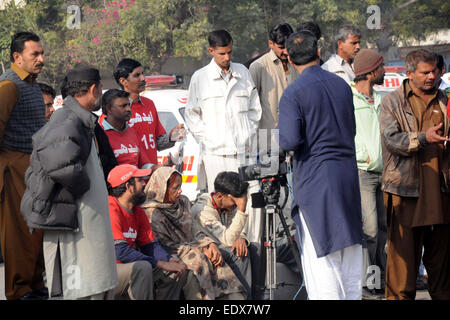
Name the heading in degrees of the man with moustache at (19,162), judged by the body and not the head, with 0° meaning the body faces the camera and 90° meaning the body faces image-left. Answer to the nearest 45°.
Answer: approximately 315°

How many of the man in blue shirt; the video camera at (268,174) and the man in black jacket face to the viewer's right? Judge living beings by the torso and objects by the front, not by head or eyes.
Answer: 1

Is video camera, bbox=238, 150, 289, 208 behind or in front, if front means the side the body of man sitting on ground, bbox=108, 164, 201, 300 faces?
in front

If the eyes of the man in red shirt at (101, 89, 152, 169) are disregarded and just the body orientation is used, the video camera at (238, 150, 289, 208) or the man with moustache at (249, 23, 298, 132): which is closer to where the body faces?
the video camera

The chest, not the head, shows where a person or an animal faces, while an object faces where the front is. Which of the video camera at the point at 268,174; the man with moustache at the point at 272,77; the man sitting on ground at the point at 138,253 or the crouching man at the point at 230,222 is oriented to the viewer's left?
the video camera

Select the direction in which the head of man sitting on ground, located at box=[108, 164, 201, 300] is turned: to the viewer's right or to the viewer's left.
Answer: to the viewer's right

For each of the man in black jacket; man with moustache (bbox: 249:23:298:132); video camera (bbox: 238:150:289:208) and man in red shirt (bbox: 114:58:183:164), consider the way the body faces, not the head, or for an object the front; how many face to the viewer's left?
1

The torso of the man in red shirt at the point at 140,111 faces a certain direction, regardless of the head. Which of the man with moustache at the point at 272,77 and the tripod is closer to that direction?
the tripod

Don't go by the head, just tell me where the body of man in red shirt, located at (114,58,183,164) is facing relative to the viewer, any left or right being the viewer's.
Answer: facing the viewer and to the right of the viewer

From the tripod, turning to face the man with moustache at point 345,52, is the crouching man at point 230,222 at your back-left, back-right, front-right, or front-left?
front-left

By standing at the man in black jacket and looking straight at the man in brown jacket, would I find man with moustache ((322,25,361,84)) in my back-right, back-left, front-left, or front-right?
front-left

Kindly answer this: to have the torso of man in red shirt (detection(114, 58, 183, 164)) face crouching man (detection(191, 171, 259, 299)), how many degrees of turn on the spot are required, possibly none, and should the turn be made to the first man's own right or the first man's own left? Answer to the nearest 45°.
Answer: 0° — they already face them

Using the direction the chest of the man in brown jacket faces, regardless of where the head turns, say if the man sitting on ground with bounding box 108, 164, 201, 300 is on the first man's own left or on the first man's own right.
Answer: on the first man's own right

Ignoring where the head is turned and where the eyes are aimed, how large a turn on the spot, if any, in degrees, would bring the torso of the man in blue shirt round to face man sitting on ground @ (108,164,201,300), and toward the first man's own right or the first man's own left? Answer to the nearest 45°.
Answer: approximately 45° to the first man's own left

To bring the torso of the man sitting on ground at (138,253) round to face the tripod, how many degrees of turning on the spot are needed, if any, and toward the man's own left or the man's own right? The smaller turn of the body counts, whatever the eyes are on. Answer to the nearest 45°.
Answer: approximately 45° to the man's own left

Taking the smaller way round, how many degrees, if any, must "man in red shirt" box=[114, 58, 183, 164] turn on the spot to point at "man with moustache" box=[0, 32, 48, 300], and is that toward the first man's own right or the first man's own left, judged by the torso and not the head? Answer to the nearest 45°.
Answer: approximately 90° to the first man's own right

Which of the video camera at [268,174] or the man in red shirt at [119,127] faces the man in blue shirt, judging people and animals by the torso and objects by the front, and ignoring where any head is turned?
the man in red shirt

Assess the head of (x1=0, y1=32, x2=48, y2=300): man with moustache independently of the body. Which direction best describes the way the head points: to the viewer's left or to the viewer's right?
to the viewer's right
